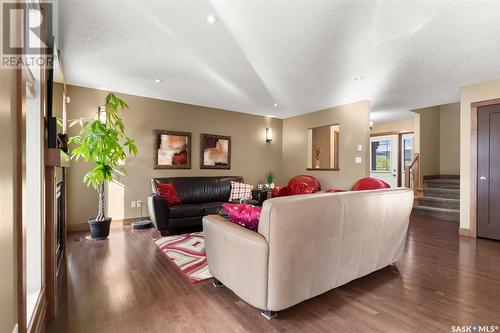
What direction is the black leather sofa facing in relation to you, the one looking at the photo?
facing the viewer and to the right of the viewer

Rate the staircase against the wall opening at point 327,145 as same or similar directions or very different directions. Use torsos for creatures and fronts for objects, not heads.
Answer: same or similar directions

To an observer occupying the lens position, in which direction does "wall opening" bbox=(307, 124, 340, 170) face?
facing the viewer and to the left of the viewer

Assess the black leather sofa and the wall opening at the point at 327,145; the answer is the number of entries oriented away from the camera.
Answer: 0

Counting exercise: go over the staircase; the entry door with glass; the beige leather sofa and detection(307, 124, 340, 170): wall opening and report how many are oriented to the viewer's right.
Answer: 0

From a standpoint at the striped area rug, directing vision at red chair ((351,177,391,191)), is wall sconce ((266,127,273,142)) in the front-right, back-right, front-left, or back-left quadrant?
front-left

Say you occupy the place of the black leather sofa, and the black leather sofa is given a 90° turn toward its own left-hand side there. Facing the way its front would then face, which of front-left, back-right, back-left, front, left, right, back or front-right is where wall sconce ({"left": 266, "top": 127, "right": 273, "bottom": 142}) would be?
front

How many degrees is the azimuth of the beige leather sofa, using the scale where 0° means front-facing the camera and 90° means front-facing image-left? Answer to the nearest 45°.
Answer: approximately 135°

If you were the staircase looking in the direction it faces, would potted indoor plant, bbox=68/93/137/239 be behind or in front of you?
in front

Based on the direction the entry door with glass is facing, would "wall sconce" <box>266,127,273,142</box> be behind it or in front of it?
in front

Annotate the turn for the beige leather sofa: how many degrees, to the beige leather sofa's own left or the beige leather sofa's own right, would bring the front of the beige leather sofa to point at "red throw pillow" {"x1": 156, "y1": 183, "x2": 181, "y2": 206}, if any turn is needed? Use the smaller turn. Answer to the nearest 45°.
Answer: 0° — it already faces it

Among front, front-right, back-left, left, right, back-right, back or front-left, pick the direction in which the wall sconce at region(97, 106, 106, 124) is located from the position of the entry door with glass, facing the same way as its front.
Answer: front

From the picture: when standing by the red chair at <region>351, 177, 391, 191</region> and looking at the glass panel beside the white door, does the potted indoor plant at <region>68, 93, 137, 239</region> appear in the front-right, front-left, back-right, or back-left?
back-left

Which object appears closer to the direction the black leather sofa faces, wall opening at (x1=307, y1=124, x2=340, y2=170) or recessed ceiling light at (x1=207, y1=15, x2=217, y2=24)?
the recessed ceiling light

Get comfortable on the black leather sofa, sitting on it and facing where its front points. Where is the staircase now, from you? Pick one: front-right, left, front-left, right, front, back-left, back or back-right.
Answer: front-left
